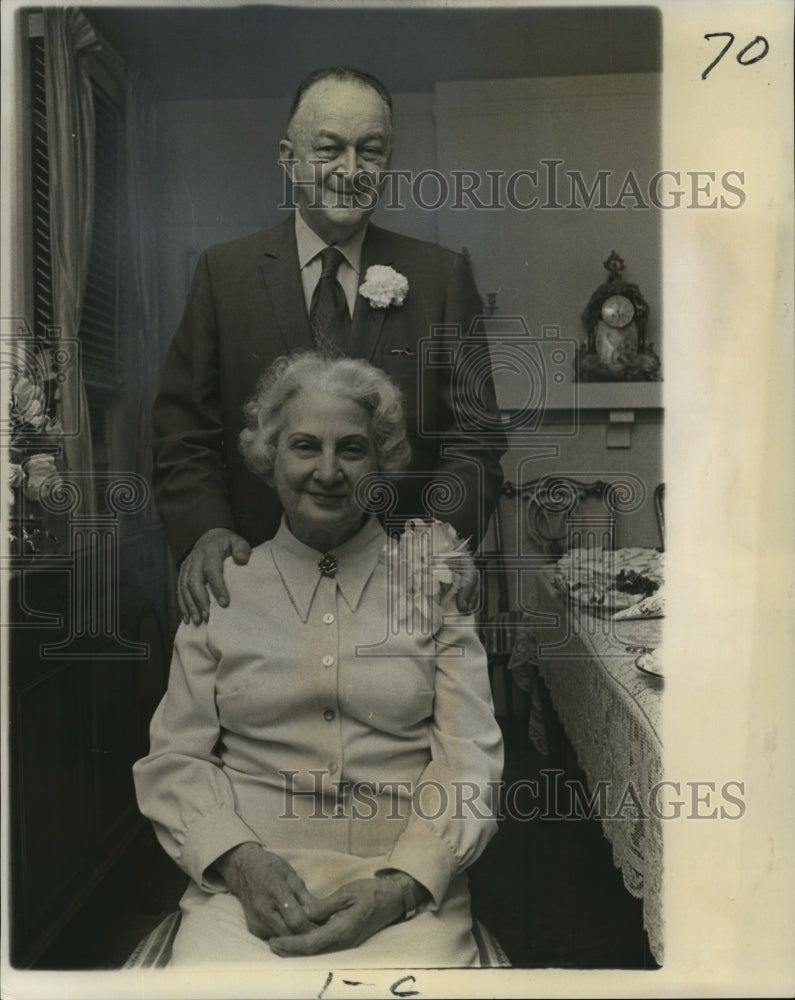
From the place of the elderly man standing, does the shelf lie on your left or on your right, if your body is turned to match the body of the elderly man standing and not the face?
on your left

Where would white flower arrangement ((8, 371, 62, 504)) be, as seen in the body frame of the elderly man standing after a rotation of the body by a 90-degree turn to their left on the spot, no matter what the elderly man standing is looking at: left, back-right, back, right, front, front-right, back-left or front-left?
back

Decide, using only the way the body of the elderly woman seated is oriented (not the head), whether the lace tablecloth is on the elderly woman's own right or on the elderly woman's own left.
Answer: on the elderly woman's own left

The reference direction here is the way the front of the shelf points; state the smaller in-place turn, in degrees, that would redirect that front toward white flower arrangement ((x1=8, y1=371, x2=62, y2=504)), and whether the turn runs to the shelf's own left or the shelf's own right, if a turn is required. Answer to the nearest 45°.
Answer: approximately 90° to the shelf's own right

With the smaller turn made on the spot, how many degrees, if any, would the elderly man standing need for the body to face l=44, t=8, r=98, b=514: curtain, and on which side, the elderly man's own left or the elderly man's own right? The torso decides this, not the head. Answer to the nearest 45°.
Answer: approximately 90° to the elderly man's own right

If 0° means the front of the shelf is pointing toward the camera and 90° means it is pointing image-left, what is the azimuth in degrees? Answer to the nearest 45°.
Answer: approximately 0°

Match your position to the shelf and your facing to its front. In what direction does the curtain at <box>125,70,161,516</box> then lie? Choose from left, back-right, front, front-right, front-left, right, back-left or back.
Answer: right

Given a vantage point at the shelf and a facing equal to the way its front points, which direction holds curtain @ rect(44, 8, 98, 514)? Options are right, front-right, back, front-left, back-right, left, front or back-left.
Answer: right

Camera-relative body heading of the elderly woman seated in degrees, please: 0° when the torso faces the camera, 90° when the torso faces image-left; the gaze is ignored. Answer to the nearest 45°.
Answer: approximately 0°

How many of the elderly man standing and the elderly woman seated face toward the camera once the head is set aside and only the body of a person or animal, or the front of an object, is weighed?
2
